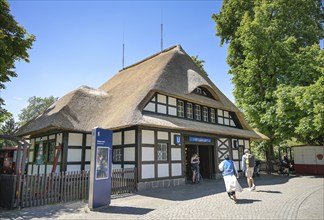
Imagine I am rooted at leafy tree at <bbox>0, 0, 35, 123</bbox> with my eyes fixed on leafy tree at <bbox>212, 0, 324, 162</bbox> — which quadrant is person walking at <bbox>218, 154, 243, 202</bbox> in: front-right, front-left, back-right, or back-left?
front-right

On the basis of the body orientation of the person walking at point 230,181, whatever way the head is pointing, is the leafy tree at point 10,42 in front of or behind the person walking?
in front
